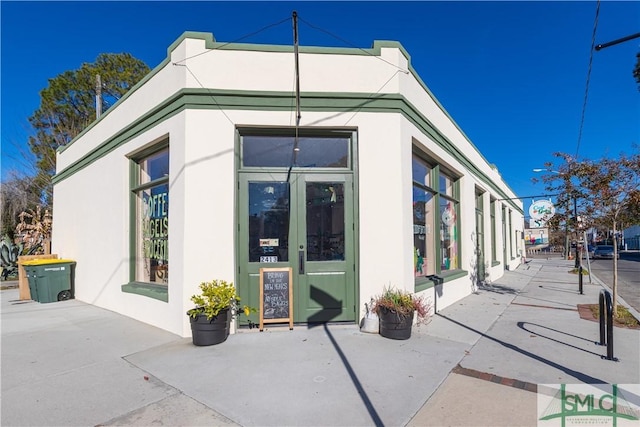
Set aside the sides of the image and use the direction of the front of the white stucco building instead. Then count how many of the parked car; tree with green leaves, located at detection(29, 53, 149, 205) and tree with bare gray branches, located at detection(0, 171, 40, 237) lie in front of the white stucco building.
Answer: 0

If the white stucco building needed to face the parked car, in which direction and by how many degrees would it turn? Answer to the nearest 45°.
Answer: approximately 135° to its left

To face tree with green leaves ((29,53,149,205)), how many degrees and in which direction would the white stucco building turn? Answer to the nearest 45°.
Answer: approximately 135° to its right

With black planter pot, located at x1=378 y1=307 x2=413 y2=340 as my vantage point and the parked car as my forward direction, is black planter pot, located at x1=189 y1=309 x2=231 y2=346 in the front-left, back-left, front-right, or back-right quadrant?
back-left

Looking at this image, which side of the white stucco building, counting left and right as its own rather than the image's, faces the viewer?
front

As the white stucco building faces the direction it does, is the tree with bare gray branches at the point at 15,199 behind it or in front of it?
behind
